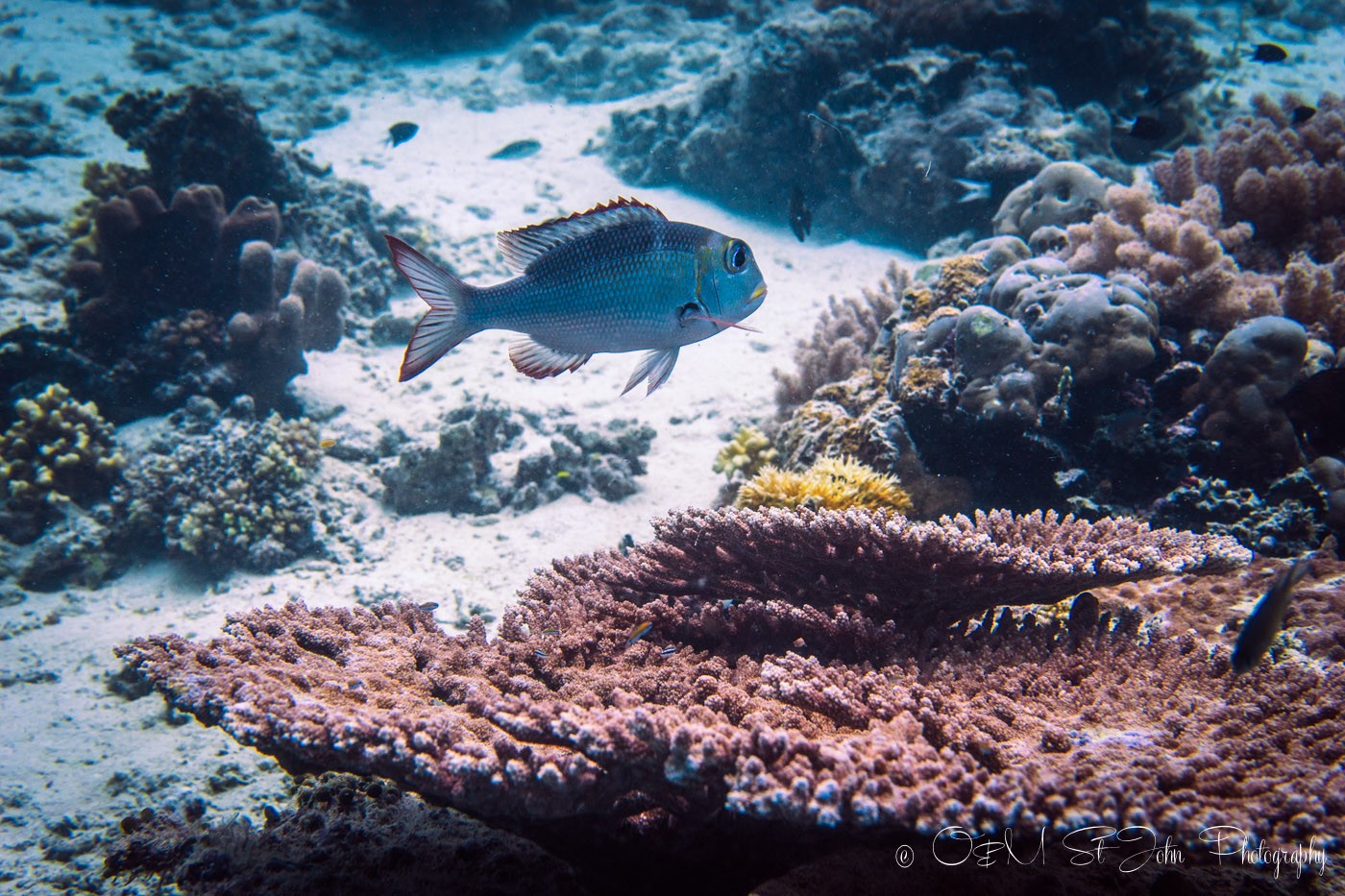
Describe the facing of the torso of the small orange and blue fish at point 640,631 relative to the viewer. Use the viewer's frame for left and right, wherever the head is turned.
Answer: facing to the right of the viewer

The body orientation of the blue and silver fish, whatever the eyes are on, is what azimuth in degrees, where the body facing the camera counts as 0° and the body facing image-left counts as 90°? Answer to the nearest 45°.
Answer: approximately 270°
